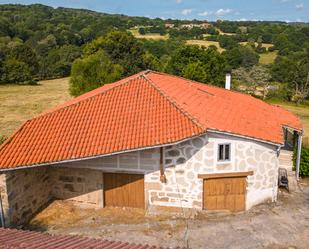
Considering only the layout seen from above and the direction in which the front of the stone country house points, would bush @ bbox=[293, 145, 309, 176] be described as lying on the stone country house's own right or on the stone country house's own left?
on the stone country house's own left

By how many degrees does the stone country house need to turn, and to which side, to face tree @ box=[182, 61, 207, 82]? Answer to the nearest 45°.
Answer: approximately 180°

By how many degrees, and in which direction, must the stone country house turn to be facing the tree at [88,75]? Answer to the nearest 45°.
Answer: approximately 180°

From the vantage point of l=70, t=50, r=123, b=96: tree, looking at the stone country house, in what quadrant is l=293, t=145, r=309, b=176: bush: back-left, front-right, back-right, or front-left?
front-left

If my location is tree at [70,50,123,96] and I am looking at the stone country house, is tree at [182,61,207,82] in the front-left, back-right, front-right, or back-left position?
back-left

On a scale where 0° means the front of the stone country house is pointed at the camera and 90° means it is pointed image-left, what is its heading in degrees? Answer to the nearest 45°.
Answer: approximately 0°
